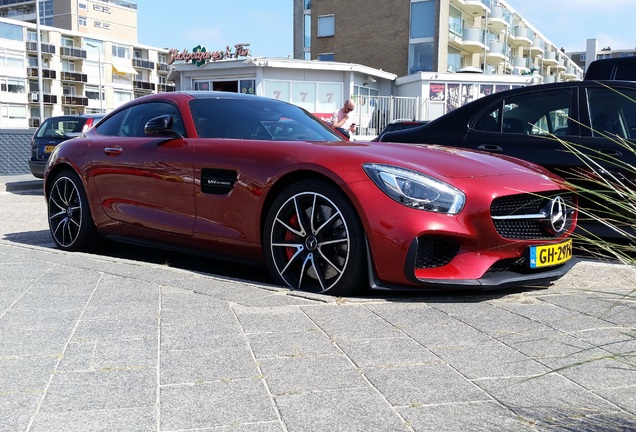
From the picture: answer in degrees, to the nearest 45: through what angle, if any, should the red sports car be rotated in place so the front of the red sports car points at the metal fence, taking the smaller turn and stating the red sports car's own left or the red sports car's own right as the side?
approximately 135° to the red sports car's own left

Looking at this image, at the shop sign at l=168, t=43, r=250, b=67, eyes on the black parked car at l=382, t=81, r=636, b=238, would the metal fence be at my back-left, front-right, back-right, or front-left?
front-left

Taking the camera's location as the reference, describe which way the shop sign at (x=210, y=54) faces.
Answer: facing the viewer and to the left of the viewer

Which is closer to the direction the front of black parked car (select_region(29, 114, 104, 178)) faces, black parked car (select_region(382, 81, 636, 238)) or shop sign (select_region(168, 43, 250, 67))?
the shop sign

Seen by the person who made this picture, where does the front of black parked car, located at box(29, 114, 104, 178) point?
facing away from the viewer and to the right of the viewer

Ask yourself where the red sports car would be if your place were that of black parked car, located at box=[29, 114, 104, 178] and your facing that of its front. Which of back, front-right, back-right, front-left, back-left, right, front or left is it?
back-right

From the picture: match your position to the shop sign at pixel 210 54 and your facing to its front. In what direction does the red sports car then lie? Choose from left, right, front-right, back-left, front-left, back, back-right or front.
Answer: front-left

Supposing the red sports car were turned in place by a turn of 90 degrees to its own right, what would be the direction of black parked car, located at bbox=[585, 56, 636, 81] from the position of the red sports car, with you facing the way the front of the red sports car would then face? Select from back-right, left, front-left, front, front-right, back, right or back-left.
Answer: back

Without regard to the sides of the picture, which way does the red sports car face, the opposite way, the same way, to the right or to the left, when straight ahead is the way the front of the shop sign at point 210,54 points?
to the left

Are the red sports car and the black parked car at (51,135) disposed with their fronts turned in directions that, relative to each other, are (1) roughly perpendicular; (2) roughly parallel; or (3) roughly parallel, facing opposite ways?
roughly perpendicular

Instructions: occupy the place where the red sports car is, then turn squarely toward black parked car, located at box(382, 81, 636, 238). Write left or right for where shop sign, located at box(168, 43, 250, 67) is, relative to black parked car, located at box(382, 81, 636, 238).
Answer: left

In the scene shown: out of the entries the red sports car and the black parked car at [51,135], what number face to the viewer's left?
0

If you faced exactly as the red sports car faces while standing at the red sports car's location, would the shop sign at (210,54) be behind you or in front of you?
behind

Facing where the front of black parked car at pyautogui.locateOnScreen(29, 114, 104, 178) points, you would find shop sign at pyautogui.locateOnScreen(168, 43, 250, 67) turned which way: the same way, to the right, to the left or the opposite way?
the opposite way

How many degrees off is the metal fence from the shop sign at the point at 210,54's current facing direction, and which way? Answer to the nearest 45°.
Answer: approximately 135° to its left

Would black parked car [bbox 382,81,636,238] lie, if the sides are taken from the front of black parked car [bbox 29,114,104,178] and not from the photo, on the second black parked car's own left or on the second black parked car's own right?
on the second black parked car's own right

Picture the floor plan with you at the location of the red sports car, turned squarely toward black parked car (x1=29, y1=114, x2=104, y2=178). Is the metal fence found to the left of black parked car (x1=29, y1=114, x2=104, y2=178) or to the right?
right
